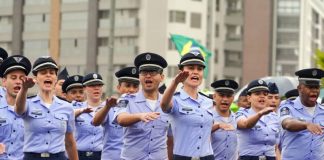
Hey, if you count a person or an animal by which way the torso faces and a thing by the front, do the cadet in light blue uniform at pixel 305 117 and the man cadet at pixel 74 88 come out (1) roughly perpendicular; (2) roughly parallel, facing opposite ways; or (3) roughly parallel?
roughly parallel

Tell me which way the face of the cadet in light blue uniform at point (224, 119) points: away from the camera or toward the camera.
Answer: toward the camera

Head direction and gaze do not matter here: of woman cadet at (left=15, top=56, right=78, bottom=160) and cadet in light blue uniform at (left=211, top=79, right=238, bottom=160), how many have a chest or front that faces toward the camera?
2

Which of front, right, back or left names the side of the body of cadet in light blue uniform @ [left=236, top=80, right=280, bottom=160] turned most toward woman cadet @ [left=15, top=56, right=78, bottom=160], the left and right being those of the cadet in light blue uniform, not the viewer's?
right

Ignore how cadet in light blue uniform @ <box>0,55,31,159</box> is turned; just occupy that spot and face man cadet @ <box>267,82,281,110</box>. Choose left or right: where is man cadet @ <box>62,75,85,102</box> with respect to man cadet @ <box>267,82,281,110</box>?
left

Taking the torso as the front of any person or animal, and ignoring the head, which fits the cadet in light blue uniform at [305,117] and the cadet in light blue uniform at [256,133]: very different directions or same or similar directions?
same or similar directions

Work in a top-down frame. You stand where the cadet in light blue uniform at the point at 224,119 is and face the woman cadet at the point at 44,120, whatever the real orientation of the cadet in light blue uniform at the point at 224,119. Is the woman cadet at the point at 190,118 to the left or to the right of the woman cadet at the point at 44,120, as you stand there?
left

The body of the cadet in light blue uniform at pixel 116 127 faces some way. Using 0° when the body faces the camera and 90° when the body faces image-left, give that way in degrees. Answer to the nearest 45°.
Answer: approximately 315°

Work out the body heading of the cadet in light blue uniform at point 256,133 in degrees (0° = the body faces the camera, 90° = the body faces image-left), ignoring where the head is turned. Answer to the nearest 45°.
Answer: approximately 315°

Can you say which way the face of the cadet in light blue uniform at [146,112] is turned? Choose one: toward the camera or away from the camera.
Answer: toward the camera

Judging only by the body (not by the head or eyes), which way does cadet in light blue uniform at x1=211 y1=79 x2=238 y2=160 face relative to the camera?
toward the camera

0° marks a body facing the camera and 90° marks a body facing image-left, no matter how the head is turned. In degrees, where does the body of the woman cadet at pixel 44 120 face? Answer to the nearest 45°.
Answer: approximately 0°

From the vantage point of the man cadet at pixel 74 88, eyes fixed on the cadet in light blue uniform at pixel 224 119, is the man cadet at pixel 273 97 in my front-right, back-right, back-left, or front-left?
front-left

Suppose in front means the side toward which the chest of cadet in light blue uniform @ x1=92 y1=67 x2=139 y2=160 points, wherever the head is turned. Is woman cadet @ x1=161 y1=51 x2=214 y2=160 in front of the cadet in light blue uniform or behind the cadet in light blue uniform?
in front
